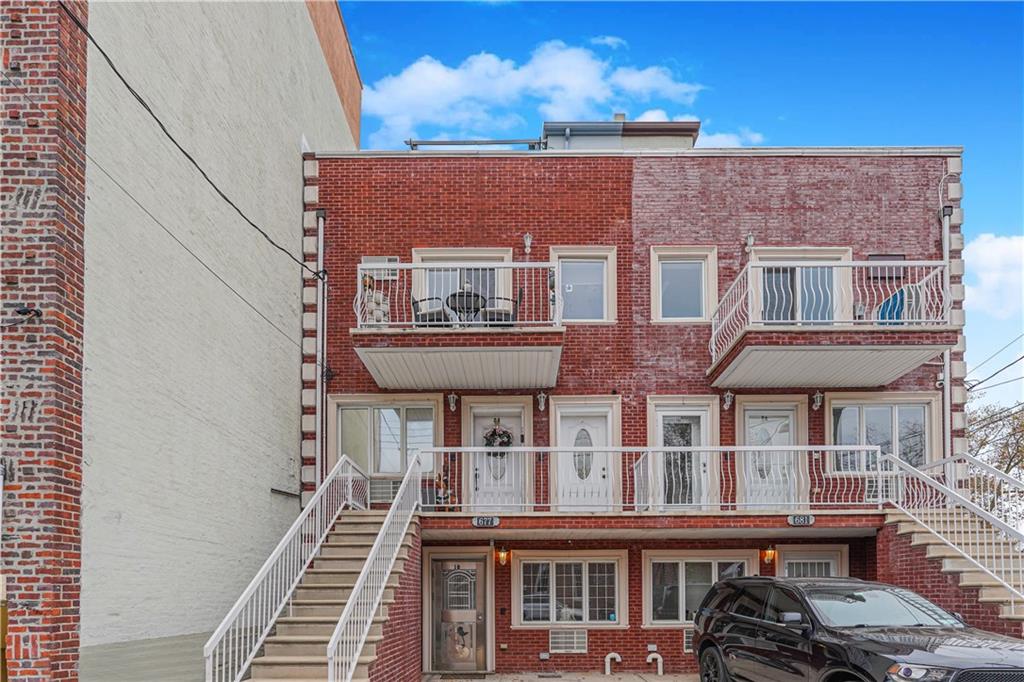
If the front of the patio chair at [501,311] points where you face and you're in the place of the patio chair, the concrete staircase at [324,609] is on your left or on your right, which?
on your left

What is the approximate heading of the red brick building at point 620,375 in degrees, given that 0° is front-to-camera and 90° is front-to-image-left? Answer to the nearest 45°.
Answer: approximately 0°

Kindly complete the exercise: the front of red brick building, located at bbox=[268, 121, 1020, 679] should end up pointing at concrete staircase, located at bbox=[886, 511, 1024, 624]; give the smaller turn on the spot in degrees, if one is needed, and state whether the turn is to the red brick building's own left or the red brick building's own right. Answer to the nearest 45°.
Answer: approximately 45° to the red brick building's own left

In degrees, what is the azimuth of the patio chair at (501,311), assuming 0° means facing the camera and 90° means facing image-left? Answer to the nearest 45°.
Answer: approximately 90°

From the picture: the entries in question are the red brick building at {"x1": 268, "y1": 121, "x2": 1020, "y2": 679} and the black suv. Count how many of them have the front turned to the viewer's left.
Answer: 0

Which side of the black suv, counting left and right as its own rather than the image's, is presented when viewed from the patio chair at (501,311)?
back

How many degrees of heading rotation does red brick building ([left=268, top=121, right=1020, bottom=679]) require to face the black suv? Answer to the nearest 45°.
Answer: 0° — it already faces it

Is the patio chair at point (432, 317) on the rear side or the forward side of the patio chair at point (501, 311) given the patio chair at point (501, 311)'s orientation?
on the forward side

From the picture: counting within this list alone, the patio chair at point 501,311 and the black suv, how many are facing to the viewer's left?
1
